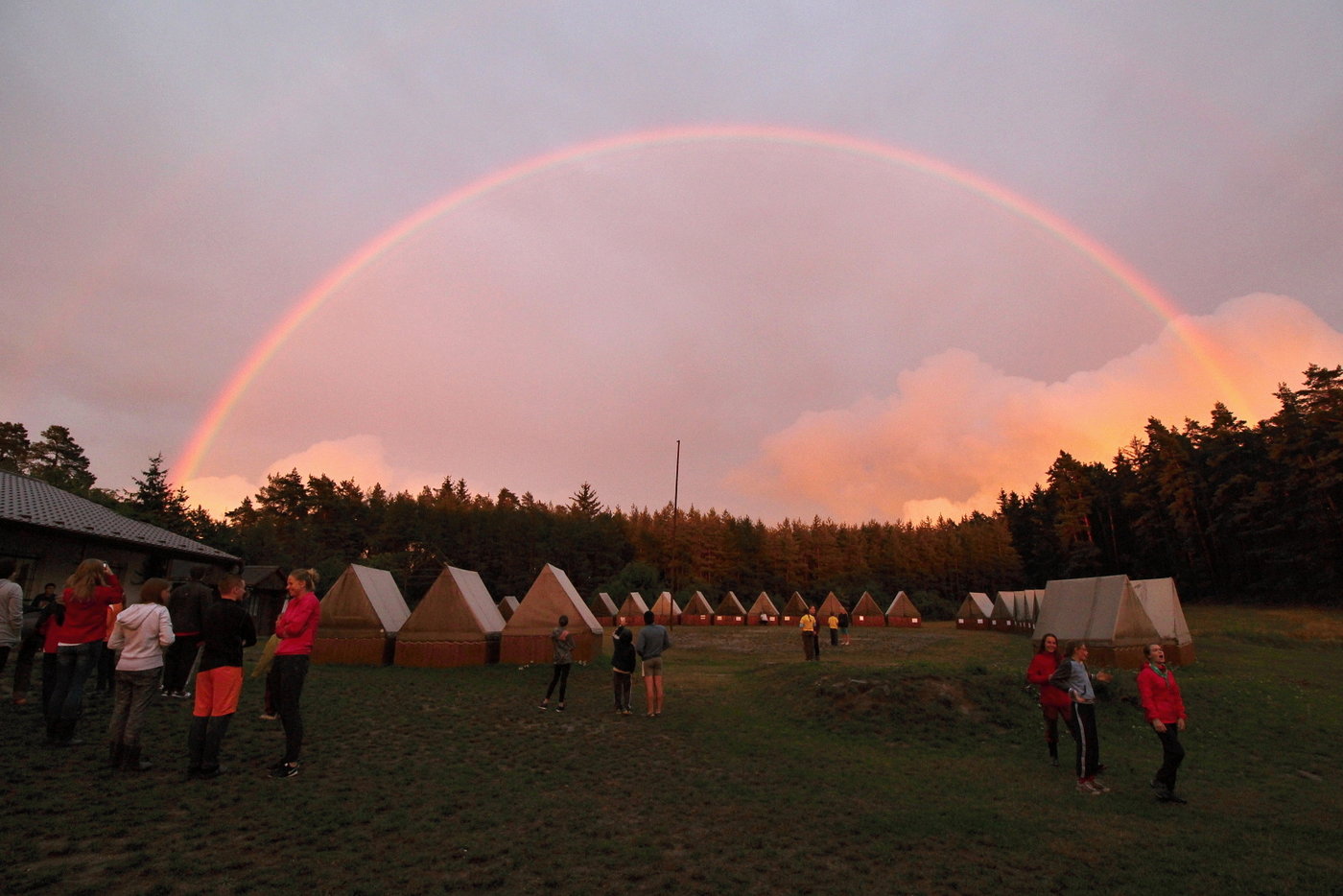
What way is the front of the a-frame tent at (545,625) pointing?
toward the camera

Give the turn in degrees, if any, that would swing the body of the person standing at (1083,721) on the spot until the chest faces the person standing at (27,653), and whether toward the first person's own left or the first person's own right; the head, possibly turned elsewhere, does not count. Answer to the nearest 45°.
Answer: approximately 135° to the first person's own right

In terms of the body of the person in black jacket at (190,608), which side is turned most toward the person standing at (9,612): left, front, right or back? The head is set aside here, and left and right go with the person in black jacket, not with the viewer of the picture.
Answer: left

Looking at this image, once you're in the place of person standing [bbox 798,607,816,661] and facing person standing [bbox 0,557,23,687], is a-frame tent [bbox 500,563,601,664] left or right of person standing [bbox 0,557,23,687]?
right

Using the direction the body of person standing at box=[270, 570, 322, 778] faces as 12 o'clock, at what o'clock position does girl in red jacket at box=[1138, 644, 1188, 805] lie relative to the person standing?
The girl in red jacket is roughly at 7 o'clock from the person standing.

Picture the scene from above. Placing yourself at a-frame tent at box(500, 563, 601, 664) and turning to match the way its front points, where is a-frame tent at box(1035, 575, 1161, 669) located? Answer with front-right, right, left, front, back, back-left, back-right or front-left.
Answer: left

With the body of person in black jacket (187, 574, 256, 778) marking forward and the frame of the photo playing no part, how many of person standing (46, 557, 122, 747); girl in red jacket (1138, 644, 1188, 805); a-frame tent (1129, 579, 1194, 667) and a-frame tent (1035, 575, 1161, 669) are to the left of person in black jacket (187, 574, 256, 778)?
1

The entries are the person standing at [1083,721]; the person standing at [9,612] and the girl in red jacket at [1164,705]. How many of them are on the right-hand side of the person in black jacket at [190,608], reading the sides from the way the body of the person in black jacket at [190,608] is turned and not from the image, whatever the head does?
2

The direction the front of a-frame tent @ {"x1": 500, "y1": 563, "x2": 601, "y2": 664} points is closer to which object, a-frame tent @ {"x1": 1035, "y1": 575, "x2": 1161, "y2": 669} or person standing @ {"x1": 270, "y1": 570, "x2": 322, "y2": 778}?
the person standing

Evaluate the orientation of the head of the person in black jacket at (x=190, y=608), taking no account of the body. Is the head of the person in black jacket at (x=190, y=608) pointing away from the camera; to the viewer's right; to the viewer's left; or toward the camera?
away from the camera

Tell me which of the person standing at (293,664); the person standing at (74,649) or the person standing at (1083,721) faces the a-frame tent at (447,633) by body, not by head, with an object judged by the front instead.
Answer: the person standing at (74,649)

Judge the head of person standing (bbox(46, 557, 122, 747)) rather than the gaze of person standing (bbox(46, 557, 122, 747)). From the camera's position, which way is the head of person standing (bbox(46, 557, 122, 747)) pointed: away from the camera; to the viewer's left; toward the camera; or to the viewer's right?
away from the camera

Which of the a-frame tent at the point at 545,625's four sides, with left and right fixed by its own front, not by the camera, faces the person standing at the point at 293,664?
front

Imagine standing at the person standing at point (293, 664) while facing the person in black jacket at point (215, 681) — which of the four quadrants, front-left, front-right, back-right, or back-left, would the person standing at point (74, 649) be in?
front-right

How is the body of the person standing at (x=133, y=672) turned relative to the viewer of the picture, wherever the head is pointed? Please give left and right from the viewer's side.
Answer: facing away from the viewer and to the right of the viewer
